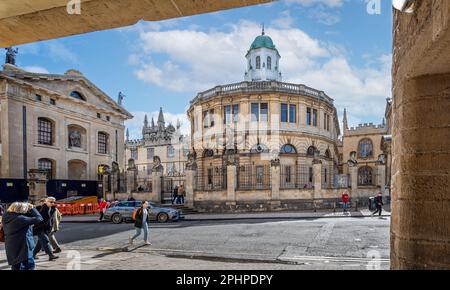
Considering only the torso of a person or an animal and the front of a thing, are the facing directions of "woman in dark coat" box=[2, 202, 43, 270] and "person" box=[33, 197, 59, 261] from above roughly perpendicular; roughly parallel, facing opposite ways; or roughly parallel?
roughly perpendicular

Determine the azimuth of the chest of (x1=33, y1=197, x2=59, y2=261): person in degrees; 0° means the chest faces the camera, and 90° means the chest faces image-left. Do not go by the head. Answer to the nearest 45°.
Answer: approximately 315°

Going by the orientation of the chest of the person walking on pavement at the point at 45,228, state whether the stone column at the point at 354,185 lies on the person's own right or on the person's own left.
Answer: on the person's own left

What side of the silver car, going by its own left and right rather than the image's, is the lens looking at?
right

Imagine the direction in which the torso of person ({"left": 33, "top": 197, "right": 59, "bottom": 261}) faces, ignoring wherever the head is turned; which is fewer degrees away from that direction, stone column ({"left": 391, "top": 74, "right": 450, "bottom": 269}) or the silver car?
the stone column
